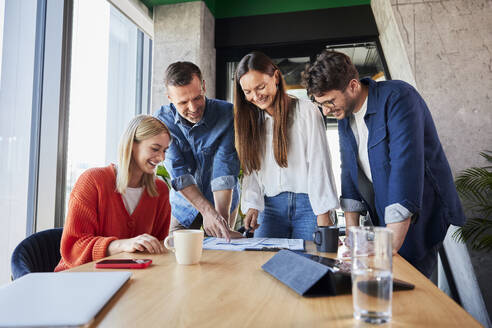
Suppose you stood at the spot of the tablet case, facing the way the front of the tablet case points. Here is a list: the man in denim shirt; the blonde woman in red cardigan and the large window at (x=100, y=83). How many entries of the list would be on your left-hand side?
3

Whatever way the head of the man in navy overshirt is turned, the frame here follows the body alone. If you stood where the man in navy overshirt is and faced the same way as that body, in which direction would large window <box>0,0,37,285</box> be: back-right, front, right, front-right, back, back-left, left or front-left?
front-right

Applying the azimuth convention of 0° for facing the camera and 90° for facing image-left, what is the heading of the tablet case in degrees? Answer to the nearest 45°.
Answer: approximately 225°

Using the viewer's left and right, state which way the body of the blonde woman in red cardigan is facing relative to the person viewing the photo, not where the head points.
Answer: facing the viewer and to the right of the viewer

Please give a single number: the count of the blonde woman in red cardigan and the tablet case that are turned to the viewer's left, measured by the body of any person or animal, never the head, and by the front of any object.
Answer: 0

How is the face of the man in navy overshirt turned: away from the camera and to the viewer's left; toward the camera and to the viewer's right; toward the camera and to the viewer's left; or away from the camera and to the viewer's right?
toward the camera and to the viewer's left

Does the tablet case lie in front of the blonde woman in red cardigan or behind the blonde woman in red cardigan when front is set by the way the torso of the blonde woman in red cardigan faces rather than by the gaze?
in front

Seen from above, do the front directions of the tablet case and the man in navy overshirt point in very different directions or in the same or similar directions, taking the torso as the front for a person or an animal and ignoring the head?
very different directions

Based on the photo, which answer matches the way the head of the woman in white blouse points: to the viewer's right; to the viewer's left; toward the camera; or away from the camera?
toward the camera

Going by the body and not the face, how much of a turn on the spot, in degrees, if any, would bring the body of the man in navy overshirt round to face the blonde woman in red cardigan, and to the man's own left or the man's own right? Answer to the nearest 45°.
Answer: approximately 45° to the man's own right

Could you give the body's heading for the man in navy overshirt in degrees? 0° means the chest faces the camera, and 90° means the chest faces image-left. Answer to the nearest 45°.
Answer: approximately 45°

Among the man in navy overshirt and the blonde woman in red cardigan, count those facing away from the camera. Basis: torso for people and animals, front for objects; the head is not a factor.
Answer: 0

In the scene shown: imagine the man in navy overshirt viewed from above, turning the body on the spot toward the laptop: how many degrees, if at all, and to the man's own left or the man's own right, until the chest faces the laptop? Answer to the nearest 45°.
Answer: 0° — they already face it

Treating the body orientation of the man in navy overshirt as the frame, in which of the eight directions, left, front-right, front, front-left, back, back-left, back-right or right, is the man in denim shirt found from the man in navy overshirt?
front-right
